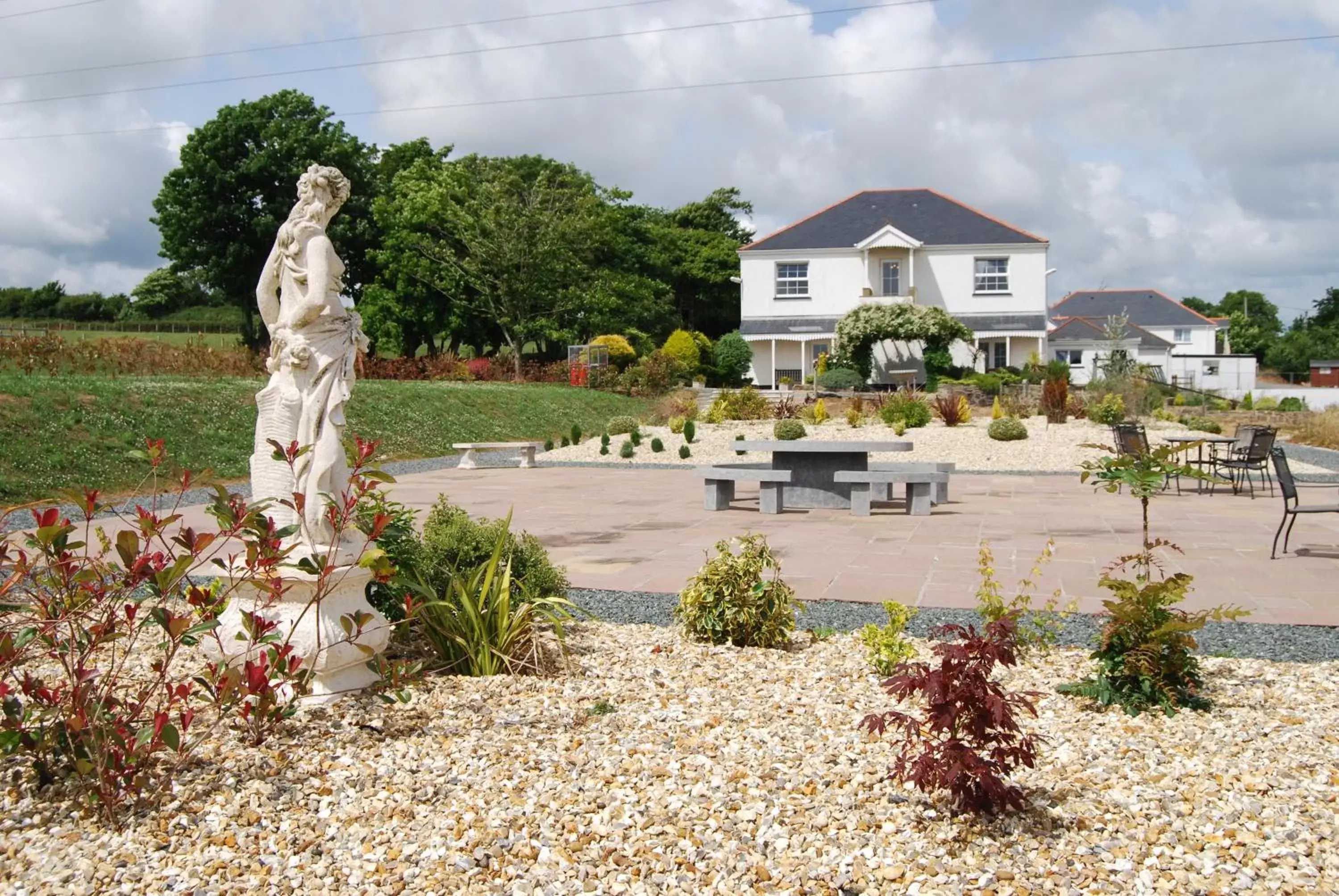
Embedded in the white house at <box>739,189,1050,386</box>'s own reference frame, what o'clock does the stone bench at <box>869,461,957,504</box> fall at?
The stone bench is roughly at 12 o'clock from the white house.

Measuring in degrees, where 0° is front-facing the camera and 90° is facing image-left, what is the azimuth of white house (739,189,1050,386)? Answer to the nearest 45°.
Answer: approximately 0°

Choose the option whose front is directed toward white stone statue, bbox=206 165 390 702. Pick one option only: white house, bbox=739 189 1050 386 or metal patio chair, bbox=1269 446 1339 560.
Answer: the white house

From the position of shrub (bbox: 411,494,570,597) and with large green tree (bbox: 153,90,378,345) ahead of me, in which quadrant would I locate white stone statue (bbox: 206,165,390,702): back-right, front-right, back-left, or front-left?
back-left

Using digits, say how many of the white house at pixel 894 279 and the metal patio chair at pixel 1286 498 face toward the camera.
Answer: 1

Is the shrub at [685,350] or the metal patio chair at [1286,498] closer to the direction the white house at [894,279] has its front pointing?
the metal patio chair

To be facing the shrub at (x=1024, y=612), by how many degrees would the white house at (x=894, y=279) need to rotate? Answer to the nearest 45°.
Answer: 0° — it already faces it

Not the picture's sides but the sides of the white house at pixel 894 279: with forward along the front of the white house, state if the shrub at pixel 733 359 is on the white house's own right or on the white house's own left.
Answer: on the white house's own right

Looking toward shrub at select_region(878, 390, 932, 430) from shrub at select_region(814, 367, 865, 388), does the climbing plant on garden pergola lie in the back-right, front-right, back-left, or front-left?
back-left
